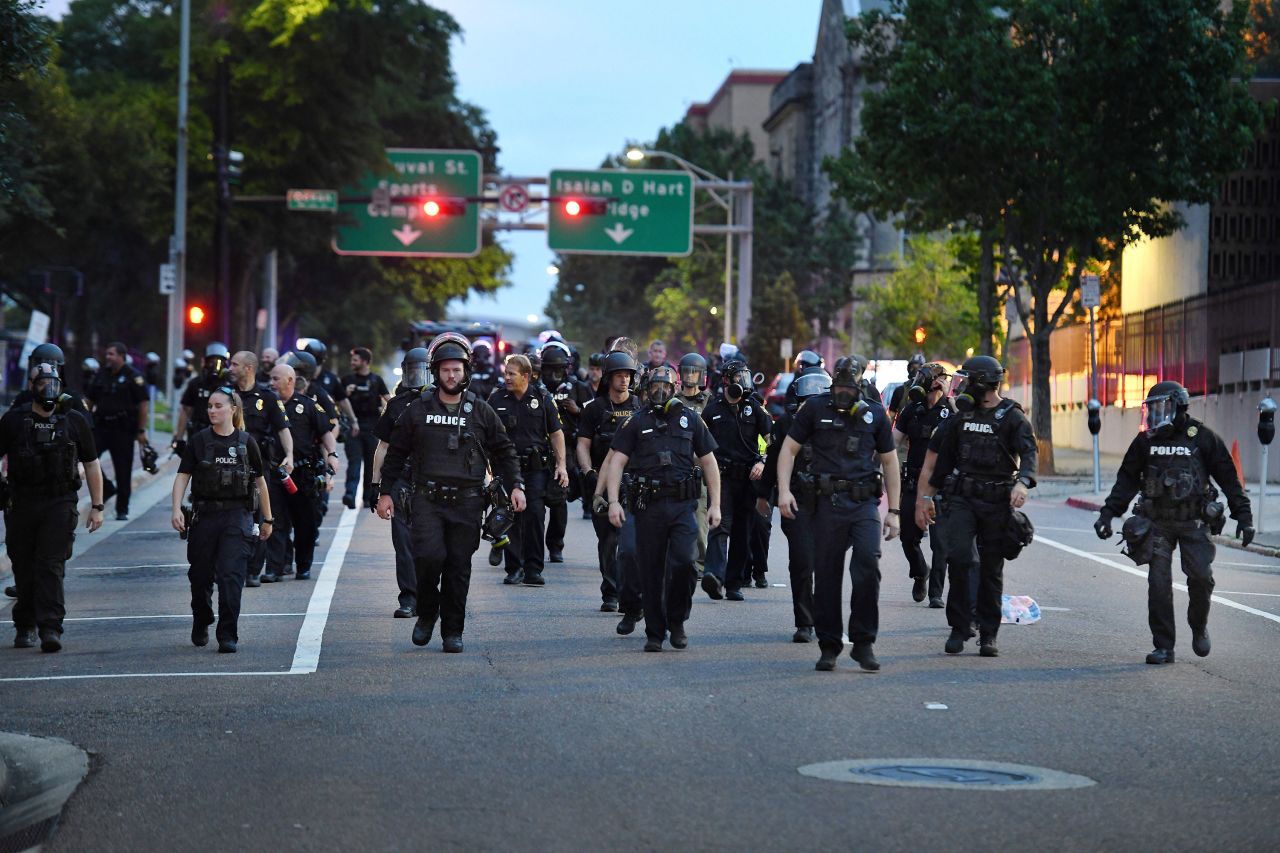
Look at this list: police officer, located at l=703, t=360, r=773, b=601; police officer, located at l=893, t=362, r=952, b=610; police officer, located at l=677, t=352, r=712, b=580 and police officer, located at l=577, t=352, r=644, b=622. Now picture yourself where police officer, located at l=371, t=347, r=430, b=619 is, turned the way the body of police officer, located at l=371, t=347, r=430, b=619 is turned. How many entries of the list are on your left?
4

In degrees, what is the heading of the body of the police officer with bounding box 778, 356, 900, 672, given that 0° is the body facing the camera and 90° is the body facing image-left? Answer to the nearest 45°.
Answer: approximately 0°

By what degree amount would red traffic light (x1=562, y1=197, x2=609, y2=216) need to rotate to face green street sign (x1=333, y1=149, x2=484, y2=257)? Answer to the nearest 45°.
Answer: approximately 90° to its right

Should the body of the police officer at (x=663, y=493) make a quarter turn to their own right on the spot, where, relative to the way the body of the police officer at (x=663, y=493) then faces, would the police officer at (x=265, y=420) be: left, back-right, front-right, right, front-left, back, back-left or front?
front-right

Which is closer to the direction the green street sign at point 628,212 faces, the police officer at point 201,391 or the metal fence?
the police officer

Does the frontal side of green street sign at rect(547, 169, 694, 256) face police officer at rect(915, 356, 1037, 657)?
yes

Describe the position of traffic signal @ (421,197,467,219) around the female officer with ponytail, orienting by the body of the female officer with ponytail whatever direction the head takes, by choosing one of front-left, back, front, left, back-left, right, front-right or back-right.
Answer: back
